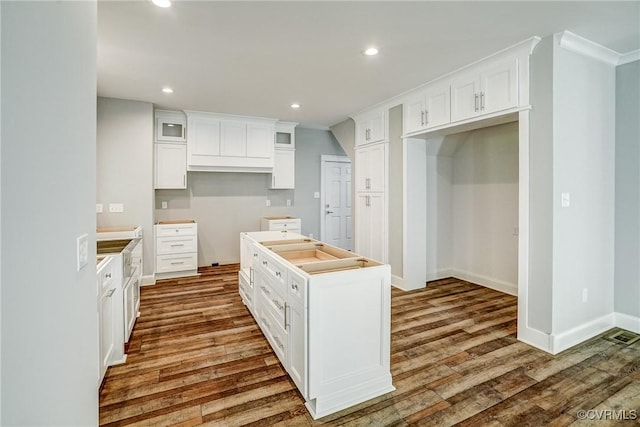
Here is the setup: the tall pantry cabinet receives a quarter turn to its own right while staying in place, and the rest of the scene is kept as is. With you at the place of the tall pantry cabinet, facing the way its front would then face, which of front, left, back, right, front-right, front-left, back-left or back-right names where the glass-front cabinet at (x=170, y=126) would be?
front-left

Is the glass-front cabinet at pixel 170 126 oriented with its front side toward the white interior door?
no

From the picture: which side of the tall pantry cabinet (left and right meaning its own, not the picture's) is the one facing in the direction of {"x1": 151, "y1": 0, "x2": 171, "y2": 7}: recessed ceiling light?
front

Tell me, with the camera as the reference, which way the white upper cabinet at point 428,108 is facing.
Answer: facing the viewer and to the left of the viewer

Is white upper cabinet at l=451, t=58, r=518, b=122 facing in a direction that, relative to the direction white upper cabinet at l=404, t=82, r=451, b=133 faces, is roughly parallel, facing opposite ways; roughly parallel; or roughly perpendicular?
roughly parallel

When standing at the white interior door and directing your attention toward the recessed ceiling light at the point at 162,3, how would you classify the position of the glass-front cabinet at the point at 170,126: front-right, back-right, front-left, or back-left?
front-right

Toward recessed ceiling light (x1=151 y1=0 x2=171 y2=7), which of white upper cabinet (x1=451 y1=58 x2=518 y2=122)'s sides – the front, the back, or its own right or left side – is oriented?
front

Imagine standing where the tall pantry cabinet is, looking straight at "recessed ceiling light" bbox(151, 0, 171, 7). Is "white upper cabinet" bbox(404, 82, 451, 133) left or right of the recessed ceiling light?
left

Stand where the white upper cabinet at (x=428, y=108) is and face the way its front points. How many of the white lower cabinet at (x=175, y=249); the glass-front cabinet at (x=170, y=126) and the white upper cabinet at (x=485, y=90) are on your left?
1

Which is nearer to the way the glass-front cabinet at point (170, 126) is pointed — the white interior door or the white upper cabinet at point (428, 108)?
the white upper cabinet

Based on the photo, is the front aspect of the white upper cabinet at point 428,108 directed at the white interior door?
no

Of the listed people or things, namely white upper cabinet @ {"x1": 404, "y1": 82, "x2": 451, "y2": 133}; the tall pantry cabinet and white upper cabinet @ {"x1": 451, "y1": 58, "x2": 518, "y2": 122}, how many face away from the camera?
0

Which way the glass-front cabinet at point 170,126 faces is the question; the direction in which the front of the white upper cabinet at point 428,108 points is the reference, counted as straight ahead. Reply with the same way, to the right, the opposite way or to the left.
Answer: to the left

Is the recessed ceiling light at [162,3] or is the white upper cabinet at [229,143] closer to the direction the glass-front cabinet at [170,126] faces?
the recessed ceiling light

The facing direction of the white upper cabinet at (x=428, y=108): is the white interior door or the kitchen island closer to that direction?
the kitchen island

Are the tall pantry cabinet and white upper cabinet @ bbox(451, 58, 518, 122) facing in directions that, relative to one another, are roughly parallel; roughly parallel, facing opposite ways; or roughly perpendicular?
roughly parallel

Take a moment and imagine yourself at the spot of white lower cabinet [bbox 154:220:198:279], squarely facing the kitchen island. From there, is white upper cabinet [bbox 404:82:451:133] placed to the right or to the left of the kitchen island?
left

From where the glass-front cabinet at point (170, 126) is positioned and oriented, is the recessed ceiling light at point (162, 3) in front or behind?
in front

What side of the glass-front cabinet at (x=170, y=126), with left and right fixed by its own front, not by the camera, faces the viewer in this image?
front

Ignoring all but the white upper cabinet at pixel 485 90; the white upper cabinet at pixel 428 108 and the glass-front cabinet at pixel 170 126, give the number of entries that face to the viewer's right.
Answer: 0
